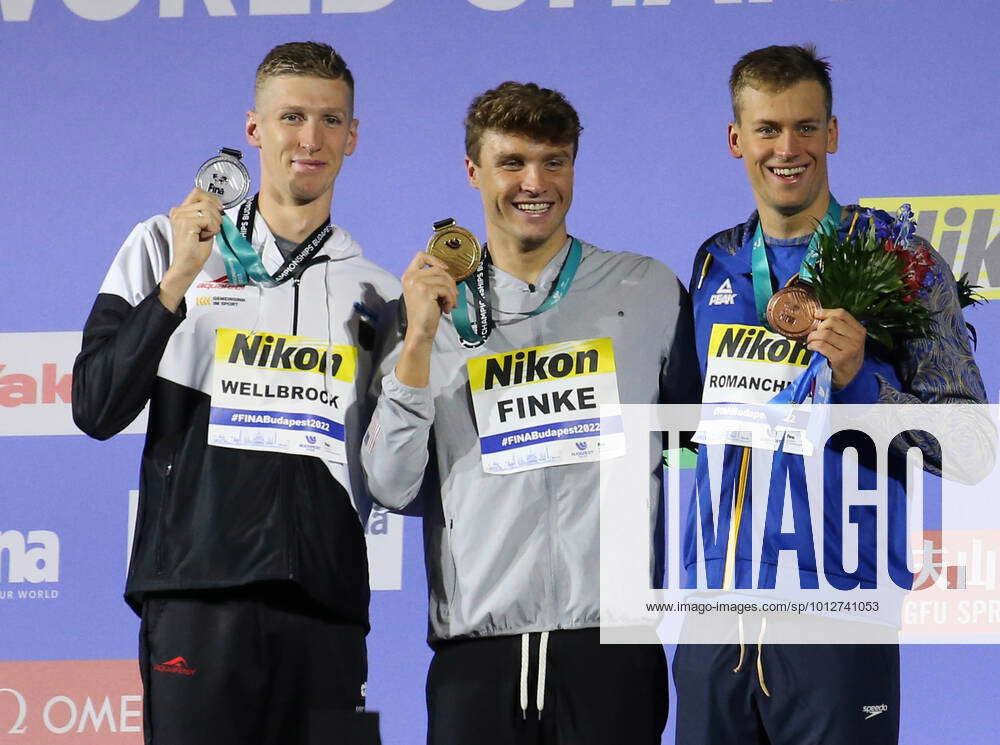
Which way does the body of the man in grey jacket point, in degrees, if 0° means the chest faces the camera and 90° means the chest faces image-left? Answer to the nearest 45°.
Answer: approximately 0°
